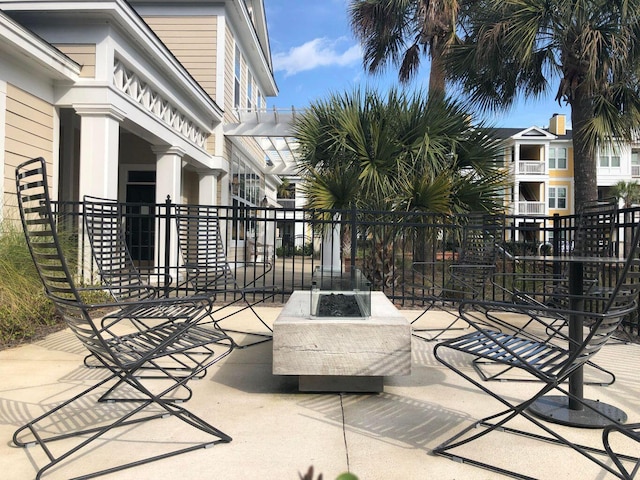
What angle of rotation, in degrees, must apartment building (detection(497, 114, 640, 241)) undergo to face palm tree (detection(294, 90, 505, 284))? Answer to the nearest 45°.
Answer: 0° — it already faces it

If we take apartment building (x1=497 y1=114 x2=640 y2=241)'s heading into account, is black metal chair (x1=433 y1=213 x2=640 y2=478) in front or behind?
in front

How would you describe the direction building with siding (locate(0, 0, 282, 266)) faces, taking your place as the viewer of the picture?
facing the viewer and to the right of the viewer

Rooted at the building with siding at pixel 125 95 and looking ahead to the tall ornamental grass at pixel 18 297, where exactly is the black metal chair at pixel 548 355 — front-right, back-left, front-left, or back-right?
front-left

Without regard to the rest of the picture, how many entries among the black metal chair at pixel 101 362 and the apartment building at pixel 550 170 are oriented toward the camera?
1

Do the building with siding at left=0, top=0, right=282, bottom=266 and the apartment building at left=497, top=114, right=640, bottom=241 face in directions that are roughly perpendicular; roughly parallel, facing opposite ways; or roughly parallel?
roughly perpendicular

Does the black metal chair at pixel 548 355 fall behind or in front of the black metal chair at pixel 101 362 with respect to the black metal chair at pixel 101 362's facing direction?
in front

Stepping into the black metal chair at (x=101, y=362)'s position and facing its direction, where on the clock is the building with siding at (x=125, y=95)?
The building with siding is roughly at 9 o'clock from the black metal chair.

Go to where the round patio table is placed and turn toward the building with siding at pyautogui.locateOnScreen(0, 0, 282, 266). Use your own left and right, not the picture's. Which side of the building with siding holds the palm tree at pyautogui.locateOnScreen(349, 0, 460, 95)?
right

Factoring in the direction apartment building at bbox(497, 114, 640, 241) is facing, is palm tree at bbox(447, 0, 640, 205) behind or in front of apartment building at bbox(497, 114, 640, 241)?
in front

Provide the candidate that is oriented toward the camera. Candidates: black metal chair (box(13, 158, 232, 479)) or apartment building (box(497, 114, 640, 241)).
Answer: the apartment building

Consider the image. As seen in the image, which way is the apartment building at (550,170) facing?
toward the camera

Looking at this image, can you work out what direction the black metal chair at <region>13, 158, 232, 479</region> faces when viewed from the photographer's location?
facing to the right of the viewer

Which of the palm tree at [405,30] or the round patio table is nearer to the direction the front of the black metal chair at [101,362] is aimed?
the round patio table

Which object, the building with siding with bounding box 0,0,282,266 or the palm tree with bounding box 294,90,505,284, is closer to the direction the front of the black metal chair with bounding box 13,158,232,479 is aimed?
the palm tree

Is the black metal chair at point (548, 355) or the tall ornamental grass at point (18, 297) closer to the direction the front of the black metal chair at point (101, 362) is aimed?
the black metal chair
